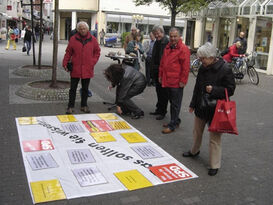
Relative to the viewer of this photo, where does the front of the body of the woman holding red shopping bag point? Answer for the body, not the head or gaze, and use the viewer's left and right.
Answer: facing the viewer and to the left of the viewer

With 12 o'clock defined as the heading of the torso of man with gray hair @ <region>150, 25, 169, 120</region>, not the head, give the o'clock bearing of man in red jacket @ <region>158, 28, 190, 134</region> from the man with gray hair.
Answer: The man in red jacket is roughly at 10 o'clock from the man with gray hair.

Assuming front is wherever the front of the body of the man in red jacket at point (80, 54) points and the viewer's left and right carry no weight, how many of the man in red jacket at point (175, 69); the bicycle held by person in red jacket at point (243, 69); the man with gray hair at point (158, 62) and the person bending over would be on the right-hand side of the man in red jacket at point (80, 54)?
0

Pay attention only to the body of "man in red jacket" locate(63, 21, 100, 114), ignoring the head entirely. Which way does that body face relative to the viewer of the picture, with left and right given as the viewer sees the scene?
facing the viewer

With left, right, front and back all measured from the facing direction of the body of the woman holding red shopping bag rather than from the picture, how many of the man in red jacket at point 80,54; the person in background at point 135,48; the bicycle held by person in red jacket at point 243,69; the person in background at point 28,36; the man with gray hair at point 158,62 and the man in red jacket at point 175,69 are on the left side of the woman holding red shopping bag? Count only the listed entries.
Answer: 0

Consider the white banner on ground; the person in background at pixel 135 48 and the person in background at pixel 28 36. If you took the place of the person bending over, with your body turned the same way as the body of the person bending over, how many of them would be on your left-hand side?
1

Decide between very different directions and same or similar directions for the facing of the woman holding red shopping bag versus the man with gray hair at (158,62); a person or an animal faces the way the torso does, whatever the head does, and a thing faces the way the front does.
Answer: same or similar directions

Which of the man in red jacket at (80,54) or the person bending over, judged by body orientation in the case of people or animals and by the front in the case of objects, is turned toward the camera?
the man in red jacket

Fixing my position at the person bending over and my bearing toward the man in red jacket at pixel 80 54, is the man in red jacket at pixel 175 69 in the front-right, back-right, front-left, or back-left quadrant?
back-left

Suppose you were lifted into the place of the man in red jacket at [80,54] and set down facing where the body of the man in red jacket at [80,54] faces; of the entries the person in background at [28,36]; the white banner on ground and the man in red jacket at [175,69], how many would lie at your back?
1

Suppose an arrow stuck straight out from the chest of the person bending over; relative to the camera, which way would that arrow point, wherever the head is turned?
to the viewer's left

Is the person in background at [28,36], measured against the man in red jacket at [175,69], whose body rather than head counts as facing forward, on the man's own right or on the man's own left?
on the man's own right

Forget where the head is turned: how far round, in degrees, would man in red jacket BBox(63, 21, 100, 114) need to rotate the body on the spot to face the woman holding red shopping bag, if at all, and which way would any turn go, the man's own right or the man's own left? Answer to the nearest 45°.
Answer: approximately 45° to the man's own left

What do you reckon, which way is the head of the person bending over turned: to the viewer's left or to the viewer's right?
to the viewer's left

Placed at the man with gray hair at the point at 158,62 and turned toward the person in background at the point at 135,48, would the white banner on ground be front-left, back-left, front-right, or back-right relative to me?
back-left

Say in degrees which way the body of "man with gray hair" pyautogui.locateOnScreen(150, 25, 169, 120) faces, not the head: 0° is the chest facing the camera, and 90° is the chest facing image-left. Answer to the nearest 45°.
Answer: approximately 45°

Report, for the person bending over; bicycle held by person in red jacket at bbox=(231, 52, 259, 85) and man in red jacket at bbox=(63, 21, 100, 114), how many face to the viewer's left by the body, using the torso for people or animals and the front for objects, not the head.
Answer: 1

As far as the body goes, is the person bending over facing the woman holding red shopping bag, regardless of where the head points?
no
